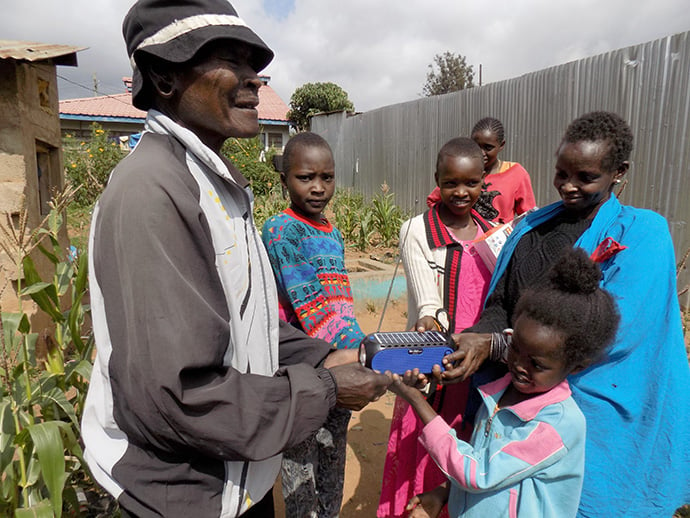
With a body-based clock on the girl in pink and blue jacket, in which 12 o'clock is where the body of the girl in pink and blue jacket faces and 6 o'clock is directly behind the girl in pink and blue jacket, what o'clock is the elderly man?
The elderly man is roughly at 12 o'clock from the girl in pink and blue jacket.

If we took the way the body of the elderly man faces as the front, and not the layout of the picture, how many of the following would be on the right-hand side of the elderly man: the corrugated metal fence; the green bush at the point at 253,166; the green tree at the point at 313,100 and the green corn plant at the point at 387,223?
0

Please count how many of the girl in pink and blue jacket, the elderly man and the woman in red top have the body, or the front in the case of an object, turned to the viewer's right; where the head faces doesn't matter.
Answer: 1

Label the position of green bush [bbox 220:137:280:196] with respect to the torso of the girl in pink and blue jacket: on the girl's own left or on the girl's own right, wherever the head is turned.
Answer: on the girl's own right

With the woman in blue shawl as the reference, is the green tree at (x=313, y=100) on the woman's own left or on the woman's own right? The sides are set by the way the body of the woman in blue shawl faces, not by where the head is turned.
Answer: on the woman's own right

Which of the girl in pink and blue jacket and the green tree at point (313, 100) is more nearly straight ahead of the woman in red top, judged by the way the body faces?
the girl in pink and blue jacket

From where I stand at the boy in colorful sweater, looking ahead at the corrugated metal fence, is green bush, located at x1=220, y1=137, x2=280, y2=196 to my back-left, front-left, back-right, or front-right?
front-left

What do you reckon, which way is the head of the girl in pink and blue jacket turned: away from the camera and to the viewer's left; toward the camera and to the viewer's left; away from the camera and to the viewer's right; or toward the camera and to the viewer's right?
toward the camera and to the viewer's left

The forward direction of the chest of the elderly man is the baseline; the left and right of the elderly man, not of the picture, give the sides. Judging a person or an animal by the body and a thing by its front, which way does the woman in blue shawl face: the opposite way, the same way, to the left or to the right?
the opposite way

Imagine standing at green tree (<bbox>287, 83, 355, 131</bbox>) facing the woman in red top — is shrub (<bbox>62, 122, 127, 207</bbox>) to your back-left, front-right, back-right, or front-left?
front-right

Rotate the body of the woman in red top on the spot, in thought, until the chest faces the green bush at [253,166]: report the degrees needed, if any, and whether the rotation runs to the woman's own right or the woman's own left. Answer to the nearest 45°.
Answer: approximately 90° to the woman's own right

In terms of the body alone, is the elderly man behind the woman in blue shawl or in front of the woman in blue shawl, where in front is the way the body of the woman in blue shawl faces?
in front

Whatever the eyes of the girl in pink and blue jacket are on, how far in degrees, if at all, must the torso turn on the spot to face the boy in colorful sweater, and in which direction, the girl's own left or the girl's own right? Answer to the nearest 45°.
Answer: approximately 45° to the girl's own right

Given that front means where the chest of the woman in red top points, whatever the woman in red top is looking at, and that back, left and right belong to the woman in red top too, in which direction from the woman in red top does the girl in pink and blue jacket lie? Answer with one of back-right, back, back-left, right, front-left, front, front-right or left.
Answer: front-left

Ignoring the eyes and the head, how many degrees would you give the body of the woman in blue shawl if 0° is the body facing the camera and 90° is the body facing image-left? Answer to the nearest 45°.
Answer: approximately 45°

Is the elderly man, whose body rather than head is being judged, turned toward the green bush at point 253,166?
no

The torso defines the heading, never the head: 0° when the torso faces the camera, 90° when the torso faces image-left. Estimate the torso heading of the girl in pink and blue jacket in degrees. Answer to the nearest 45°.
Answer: approximately 45°
